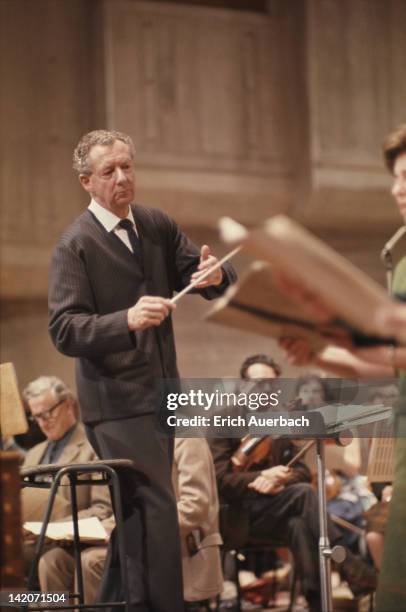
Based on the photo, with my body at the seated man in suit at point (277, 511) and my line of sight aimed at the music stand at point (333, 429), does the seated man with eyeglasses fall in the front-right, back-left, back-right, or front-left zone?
back-right

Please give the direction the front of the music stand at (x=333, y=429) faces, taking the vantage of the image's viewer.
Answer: facing to the left of the viewer

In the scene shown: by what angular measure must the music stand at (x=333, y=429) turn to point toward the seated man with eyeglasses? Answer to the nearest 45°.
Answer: approximately 45° to its right

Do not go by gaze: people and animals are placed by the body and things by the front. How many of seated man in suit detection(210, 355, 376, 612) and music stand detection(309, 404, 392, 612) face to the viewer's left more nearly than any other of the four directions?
1
